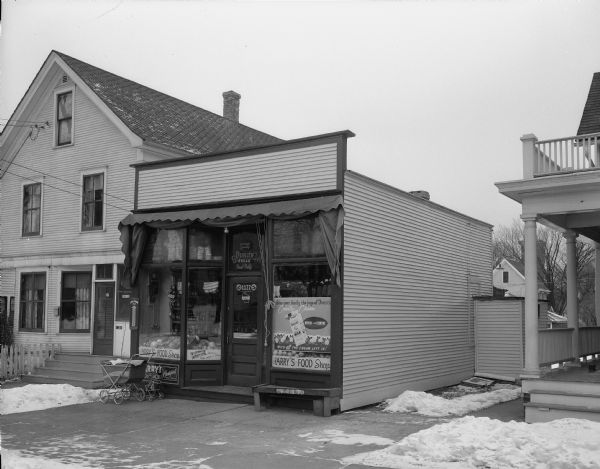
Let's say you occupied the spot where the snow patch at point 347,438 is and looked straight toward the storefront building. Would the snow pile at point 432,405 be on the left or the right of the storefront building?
right

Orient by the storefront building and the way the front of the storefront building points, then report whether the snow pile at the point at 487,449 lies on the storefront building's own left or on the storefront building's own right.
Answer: on the storefront building's own left

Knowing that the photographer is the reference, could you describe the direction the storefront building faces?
facing the viewer and to the left of the viewer

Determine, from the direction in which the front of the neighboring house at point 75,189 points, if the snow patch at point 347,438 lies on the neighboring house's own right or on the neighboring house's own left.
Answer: on the neighboring house's own left

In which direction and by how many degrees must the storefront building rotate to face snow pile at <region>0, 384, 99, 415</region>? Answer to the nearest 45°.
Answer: approximately 45° to its right

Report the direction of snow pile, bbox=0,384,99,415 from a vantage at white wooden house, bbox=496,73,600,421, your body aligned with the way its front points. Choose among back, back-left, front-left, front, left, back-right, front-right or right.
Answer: front-right

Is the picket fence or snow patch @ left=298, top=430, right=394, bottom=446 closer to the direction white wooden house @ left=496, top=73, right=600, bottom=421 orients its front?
the snow patch

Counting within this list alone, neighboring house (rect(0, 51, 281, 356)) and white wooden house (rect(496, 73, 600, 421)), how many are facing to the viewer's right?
0

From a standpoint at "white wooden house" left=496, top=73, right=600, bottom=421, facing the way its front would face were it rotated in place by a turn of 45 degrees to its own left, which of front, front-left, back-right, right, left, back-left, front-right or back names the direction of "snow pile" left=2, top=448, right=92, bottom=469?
front-right

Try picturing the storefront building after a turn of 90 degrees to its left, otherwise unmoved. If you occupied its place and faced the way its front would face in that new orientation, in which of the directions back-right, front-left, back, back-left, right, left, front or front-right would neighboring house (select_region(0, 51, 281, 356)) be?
back

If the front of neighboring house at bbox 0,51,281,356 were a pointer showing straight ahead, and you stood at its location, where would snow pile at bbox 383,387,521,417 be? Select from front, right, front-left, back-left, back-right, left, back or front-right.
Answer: left

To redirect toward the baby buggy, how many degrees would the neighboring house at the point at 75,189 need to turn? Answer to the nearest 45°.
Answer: approximately 45° to its left
